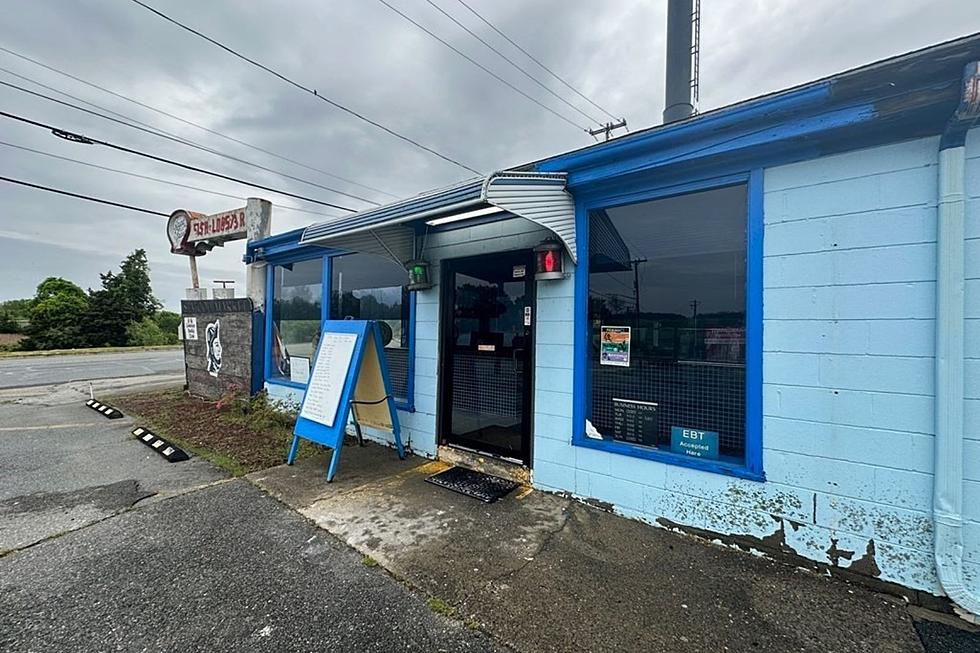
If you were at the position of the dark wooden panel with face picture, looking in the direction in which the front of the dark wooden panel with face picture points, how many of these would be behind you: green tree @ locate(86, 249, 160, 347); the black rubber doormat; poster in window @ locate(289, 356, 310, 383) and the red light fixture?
1

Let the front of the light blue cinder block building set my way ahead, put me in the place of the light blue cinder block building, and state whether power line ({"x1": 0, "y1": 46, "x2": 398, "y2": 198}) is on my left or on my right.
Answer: on my right

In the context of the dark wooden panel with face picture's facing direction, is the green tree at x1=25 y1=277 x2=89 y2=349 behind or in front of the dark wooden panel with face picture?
behind

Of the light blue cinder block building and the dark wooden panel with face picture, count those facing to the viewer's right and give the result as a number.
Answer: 0

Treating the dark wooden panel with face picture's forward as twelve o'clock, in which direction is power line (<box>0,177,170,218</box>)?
The power line is roughly at 5 o'clock from the dark wooden panel with face picture.

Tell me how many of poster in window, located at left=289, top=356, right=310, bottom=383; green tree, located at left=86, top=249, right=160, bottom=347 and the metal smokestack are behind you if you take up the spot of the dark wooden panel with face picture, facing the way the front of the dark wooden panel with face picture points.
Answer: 1

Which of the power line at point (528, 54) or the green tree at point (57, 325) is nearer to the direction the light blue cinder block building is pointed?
the green tree

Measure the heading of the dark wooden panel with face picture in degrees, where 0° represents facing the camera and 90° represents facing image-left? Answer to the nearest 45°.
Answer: approximately 0°
